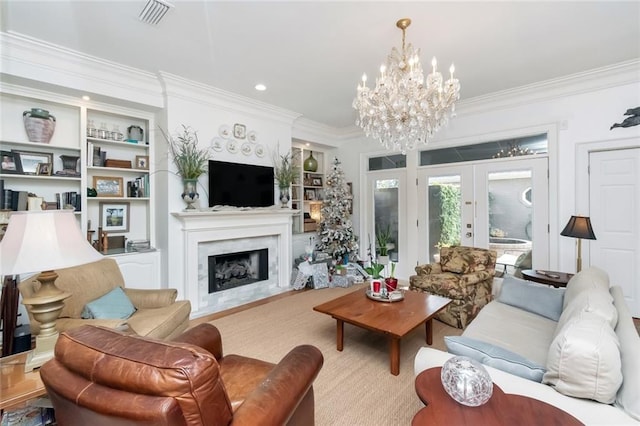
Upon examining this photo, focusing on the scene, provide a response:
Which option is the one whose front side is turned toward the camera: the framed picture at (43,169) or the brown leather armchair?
the framed picture

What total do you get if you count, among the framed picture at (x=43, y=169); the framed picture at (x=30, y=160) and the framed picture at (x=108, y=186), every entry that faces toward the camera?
3

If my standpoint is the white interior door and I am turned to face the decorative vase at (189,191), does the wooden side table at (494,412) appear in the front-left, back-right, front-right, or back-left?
front-left

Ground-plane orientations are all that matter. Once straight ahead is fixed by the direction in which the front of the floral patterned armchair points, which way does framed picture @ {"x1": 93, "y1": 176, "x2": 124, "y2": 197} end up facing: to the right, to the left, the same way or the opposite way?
to the left

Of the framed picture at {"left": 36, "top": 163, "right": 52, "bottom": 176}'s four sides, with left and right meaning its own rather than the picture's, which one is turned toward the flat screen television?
left

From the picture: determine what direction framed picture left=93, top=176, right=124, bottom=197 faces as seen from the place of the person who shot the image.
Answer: facing the viewer

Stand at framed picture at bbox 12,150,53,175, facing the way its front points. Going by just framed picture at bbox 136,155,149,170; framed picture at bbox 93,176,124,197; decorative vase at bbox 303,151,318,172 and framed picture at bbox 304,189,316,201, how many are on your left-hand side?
4

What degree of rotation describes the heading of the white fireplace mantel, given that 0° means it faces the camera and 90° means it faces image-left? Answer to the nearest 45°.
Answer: approximately 315°

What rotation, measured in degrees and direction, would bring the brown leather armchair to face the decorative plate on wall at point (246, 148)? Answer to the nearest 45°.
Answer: approximately 45° to its left

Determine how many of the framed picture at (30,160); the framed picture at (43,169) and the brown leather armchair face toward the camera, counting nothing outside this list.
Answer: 2

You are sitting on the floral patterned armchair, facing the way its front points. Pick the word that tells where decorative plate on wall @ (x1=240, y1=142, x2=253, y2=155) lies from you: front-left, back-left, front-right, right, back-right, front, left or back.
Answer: front-right

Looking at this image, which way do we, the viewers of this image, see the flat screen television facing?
facing the viewer and to the right of the viewer

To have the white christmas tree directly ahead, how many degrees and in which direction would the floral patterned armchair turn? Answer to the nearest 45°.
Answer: approximately 90° to its right

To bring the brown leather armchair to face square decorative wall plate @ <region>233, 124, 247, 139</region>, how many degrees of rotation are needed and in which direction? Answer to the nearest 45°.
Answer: approximately 45° to its left

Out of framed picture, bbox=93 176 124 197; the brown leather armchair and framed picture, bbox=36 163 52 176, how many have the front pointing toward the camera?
2

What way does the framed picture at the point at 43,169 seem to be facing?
toward the camera

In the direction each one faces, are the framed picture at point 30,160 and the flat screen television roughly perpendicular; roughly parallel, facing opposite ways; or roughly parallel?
roughly parallel

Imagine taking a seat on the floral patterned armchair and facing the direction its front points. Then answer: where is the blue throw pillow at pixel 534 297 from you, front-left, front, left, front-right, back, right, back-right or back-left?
left
